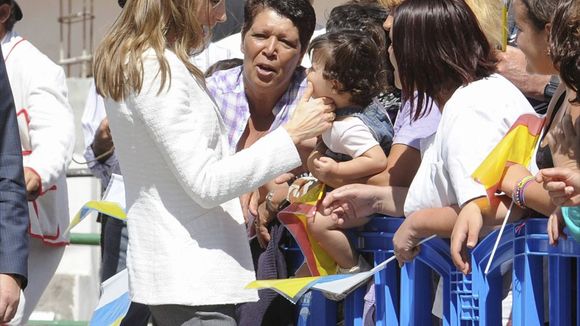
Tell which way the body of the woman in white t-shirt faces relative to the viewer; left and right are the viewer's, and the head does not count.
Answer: facing to the left of the viewer

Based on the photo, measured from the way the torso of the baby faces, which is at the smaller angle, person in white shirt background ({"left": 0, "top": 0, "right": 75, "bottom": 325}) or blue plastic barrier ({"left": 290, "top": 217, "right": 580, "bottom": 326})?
the person in white shirt background

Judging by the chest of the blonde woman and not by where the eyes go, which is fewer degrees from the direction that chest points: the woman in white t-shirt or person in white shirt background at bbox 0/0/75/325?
the woman in white t-shirt

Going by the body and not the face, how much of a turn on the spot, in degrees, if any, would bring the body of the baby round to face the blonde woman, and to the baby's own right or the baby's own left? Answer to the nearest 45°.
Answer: approximately 45° to the baby's own left

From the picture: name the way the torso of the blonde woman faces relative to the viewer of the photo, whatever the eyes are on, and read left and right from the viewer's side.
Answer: facing to the right of the viewer

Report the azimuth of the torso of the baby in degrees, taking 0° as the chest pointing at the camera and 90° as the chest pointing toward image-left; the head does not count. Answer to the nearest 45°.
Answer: approximately 90°

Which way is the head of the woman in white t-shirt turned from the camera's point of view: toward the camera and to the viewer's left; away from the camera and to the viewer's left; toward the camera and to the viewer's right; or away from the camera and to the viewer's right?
away from the camera and to the viewer's left
